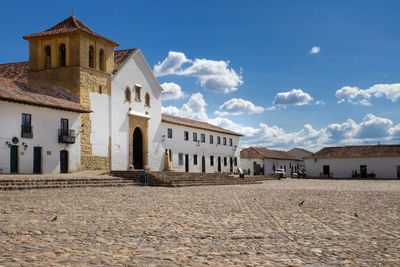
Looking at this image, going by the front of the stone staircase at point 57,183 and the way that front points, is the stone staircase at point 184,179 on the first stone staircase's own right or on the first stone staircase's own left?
on the first stone staircase's own left

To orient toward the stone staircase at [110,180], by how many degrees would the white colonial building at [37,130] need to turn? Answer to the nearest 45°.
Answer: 0° — it already faces it

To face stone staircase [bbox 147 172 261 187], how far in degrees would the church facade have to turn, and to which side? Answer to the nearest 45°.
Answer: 0° — it already faces it

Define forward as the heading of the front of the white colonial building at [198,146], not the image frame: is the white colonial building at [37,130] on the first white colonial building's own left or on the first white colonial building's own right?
on the first white colonial building's own right

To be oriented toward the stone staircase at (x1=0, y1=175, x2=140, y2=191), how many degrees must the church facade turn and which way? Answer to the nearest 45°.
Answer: approximately 45° to its right

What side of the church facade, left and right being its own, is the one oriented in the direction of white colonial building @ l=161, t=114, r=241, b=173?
left

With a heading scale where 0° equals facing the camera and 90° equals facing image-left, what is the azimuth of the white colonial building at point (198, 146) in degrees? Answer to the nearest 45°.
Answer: approximately 315°

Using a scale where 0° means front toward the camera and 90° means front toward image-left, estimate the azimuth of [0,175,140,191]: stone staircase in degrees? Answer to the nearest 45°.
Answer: approximately 315°
